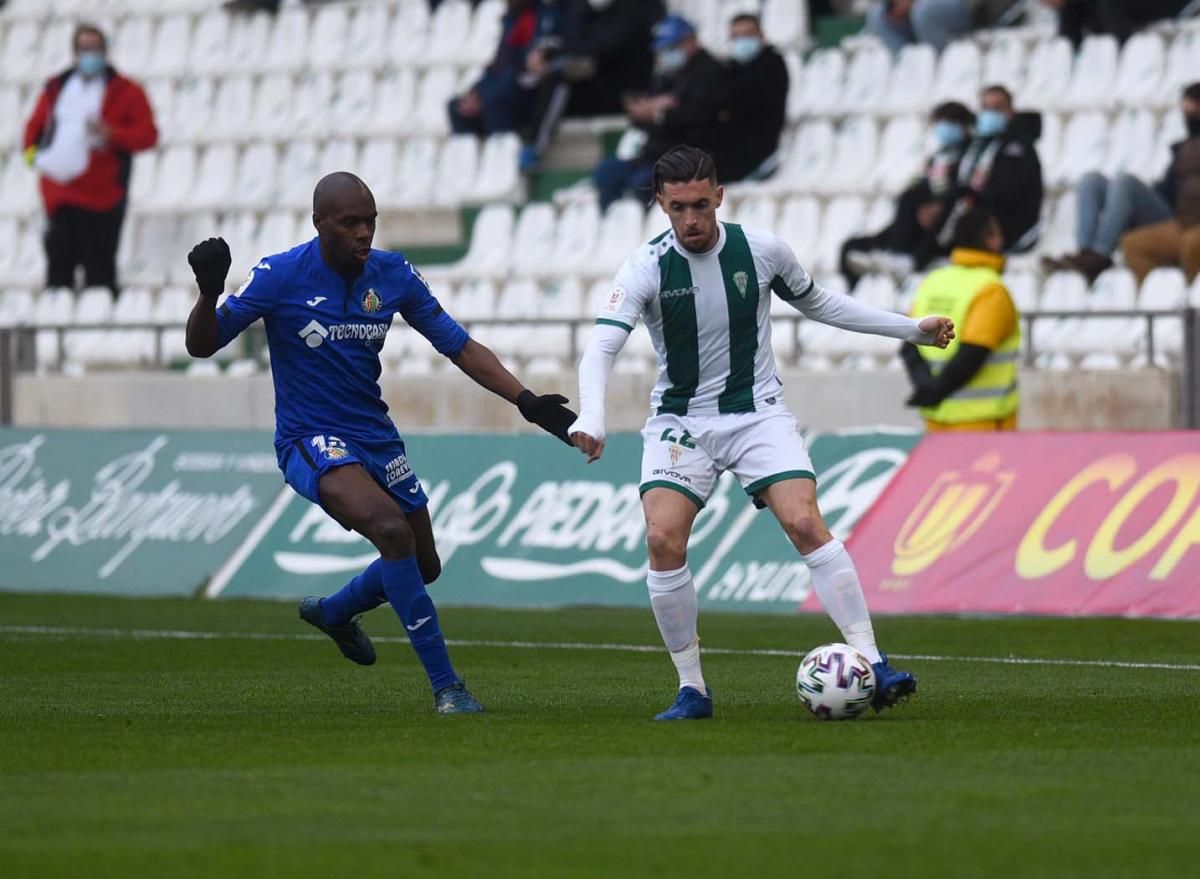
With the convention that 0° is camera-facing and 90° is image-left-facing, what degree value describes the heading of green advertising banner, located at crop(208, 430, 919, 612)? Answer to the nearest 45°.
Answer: approximately 0°

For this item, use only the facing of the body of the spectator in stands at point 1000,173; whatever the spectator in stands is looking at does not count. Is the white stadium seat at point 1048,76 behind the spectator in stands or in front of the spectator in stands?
behind

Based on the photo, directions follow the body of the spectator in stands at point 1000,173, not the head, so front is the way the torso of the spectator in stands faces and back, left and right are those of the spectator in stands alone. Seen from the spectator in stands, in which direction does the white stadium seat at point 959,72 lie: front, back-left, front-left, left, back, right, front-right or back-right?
back-right

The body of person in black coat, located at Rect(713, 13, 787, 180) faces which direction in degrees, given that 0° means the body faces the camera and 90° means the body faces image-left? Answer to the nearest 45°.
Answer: approximately 45°

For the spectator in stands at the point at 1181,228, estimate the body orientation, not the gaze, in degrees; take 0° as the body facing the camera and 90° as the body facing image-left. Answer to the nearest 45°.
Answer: approximately 45°

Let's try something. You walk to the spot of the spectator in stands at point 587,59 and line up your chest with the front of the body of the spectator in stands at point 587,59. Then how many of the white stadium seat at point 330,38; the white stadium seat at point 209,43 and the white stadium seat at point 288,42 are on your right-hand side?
3

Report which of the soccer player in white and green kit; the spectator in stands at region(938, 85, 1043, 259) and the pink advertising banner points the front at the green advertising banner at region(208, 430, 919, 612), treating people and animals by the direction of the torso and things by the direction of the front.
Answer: the spectator in stands

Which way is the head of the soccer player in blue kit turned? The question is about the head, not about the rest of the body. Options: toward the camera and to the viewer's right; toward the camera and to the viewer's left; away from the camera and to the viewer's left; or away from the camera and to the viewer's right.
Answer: toward the camera and to the viewer's right
